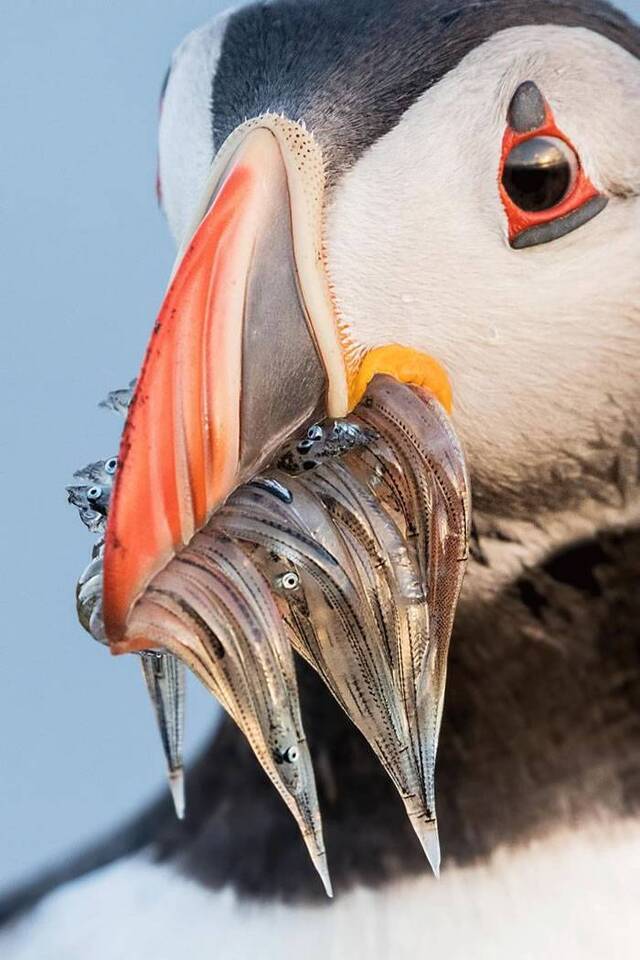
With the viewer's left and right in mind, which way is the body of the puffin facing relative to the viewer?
facing the viewer and to the left of the viewer
